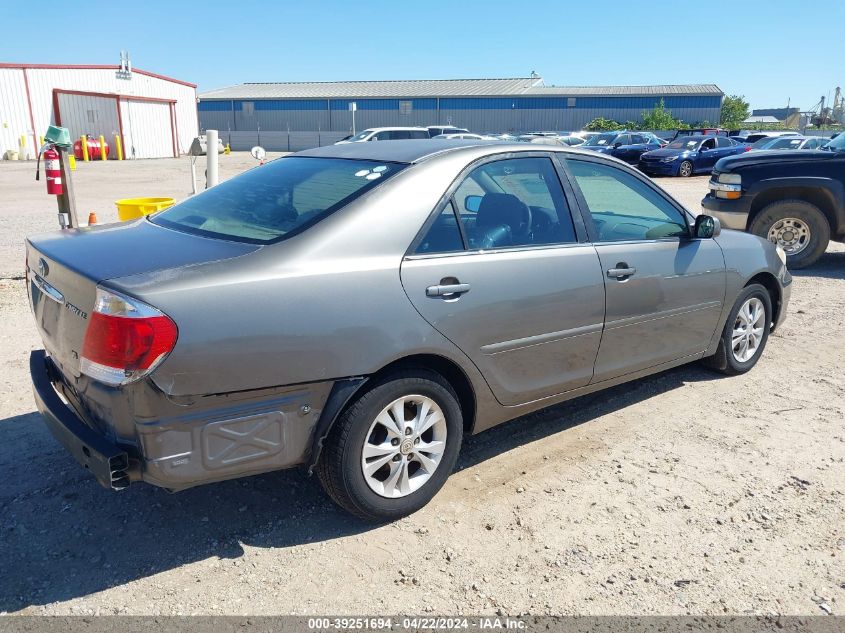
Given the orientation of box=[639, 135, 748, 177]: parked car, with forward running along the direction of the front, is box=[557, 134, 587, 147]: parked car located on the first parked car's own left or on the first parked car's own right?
on the first parked car's own right

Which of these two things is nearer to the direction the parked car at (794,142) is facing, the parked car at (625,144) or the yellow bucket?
the yellow bucket

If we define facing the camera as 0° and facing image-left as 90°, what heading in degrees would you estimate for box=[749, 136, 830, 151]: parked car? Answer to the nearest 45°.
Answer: approximately 45°

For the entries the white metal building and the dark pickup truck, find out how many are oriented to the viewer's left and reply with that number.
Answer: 1

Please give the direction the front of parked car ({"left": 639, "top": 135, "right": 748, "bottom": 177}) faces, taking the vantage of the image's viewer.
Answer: facing the viewer and to the left of the viewer

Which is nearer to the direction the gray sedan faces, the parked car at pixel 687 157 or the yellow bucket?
the parked car

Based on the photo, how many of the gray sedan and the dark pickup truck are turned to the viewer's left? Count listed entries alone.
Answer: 1

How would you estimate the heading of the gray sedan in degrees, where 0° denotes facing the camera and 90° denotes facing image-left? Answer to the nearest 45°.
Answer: approximately 225°

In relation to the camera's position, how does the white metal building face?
facing the viewer and to the right of the viewer

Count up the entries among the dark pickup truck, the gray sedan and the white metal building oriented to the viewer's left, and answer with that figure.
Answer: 1

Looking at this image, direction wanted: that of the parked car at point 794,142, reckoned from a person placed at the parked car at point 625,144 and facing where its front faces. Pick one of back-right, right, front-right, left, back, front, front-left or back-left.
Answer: left

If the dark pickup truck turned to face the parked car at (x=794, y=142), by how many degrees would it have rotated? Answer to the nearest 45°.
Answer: approximately 90° to its right

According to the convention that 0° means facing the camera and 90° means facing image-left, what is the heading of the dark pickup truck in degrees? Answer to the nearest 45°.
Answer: approximately 90°
